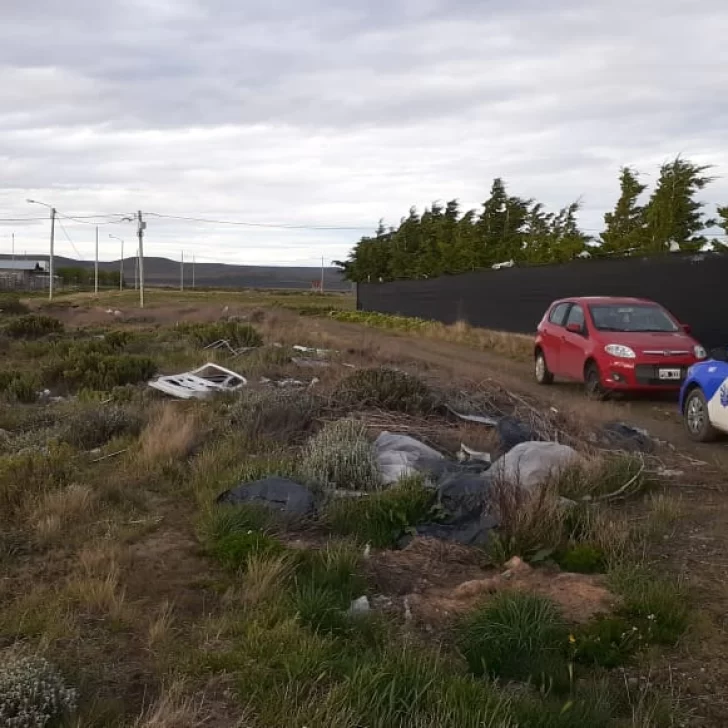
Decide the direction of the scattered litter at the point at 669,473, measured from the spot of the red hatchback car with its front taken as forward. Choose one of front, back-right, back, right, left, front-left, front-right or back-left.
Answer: front-right

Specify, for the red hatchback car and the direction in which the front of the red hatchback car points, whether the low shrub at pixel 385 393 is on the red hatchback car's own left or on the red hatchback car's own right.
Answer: on the red hatchback car's own right

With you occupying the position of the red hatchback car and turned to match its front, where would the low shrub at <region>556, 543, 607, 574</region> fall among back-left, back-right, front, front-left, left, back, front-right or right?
front-right

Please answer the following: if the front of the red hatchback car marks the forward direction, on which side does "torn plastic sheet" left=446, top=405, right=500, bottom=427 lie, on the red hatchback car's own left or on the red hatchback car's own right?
on the red hatchback car's own right

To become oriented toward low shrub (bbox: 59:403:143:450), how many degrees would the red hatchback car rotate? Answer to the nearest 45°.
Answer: approximately 90° to its right

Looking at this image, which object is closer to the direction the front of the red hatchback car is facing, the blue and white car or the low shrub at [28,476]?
the blue and white car

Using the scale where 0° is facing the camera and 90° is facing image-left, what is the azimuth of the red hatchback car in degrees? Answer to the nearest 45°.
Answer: approximately 315°

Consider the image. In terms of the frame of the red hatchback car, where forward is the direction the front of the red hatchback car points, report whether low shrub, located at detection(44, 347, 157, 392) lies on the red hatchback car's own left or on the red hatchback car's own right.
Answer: on the red hatchback car's own right

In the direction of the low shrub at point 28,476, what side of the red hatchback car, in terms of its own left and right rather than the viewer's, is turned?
right

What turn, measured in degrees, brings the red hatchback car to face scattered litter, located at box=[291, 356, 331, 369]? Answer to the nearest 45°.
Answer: approximately 135° to its right

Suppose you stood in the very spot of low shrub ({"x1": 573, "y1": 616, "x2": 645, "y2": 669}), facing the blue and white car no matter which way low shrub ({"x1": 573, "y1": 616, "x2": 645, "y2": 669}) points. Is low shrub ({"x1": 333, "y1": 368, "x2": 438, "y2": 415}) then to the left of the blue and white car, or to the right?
left

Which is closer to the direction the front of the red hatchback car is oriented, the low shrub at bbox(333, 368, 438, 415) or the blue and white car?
the blue and white car
